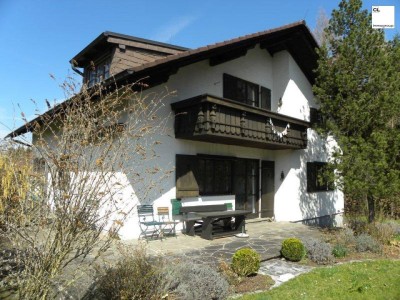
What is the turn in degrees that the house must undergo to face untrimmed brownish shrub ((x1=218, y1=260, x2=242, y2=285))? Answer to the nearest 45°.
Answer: approximately 45° to its right

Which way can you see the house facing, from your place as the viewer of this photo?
facing the viewer and to the right of the viewer
